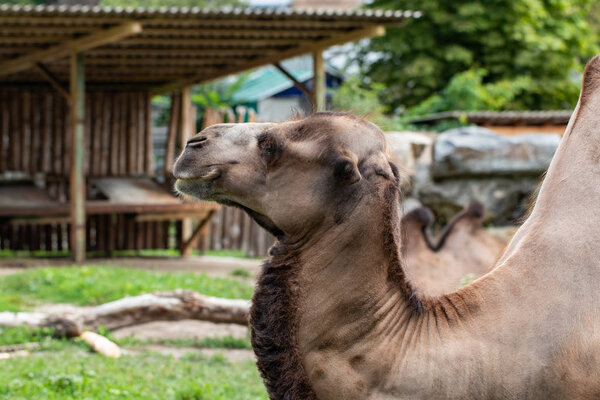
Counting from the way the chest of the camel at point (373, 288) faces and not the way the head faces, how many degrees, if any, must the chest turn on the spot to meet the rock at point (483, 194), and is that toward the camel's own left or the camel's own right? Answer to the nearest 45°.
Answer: approximately 90° to the camel's own right

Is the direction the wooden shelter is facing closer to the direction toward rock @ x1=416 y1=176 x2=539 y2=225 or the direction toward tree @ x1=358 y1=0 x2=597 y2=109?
the rock

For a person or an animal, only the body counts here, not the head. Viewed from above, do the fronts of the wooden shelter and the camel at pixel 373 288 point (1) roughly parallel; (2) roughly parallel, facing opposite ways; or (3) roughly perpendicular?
roughly perpendicular

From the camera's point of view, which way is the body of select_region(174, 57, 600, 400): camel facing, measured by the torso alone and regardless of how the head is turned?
to the viewer's left

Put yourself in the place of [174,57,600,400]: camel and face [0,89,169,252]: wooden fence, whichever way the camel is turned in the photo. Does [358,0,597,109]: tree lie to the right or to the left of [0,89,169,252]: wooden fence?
right

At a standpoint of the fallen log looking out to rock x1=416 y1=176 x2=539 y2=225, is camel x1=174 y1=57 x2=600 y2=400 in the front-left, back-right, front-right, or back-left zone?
back-right

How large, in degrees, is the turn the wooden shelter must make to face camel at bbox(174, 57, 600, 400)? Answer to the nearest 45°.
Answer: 0° — it already faces it

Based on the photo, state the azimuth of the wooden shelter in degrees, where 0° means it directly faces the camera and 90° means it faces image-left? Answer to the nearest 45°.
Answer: approximately 0°

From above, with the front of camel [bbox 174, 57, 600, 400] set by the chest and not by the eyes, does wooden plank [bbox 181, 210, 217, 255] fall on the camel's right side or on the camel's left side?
on the camel's right side

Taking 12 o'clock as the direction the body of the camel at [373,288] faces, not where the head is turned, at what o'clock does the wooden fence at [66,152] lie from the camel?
The wooden fence is roughly at 2 o'clock from the camel.

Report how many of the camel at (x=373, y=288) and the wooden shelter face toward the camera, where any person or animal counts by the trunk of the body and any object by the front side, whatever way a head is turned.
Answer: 1
